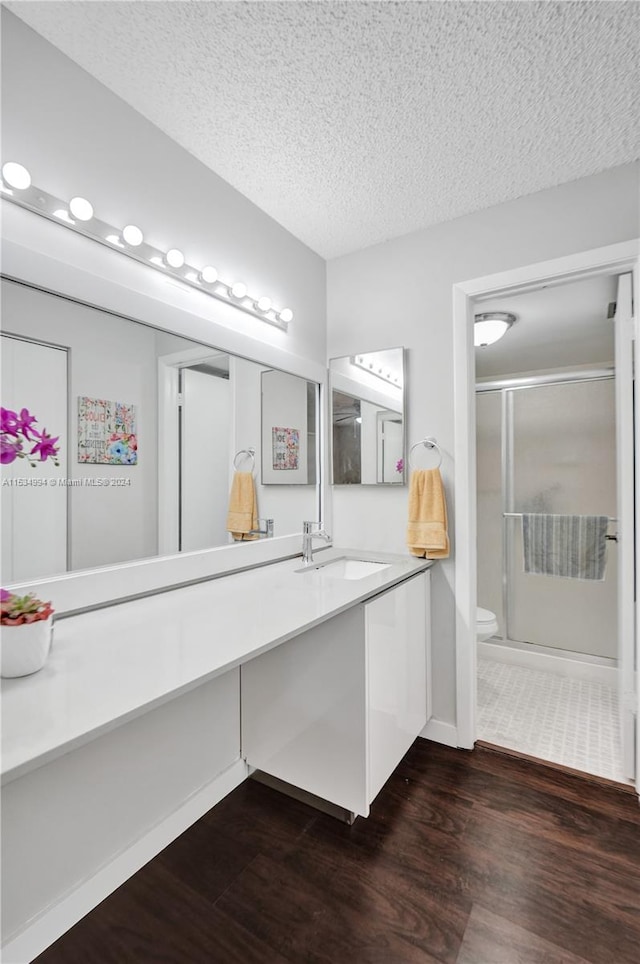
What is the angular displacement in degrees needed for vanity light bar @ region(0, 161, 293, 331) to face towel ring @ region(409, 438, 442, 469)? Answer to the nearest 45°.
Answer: approximately 45° to its left

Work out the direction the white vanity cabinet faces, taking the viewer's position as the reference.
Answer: facing the viewer and to the right of the viewer

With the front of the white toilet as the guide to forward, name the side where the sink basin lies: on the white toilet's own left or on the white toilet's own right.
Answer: on the white toilet's own right

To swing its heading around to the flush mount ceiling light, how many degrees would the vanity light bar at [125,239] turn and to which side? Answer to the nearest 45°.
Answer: approximately 45° to its left

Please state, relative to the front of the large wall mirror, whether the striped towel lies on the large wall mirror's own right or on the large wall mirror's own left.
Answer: on the large wall mirror's own left

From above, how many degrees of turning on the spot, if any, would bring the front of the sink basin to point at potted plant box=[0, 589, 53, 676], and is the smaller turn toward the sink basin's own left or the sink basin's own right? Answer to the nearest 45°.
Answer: approximately 90° to the sink basin's own right

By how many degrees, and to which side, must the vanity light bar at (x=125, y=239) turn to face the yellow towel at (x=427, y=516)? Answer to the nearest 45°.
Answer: approximately 45° to its left

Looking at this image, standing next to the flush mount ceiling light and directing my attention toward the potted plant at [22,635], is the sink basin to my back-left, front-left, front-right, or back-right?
front-right

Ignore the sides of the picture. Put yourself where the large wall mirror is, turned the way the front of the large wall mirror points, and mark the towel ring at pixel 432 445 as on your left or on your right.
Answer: on your left

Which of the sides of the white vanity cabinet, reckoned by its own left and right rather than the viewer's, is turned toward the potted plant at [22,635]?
right

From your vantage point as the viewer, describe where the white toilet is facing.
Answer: facing to the right of the viewer
